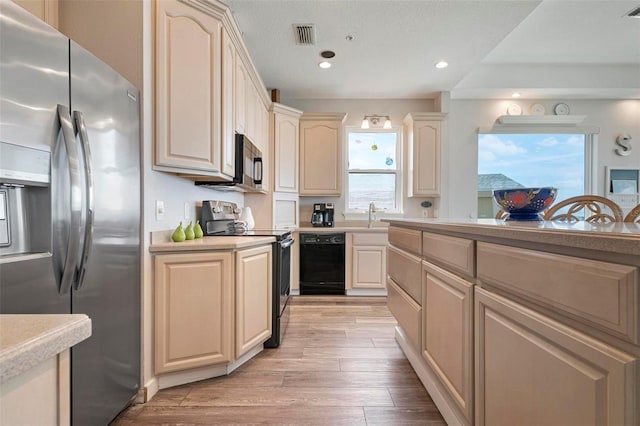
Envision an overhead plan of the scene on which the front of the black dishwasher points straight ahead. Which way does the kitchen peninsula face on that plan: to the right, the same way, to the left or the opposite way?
to the right

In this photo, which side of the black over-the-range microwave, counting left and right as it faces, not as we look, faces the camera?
right

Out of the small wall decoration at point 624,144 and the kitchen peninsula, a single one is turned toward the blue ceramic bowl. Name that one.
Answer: the small wall decoration

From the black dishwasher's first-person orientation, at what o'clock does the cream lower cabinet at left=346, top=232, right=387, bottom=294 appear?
The cream lower cabinet is roughly at 9 o'clock from the black dishwasher.

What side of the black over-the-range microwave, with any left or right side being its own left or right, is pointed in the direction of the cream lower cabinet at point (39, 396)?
right

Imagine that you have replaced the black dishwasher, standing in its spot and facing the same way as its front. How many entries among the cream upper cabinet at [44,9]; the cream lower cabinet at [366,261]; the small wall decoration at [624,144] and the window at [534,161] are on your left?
3

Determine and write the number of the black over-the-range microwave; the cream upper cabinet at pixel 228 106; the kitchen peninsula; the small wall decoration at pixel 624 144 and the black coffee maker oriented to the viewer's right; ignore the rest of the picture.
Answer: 2

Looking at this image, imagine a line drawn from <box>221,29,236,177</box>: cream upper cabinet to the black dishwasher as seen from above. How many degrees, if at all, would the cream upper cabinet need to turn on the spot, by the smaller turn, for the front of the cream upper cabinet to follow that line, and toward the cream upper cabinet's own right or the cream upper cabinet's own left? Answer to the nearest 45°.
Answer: approximately 45° to the cream upper cabinet's own left

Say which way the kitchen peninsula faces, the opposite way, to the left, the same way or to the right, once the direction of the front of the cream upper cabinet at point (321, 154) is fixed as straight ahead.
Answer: to the right

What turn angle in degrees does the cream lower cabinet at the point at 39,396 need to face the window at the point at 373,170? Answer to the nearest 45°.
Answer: approximately 90° to its left
